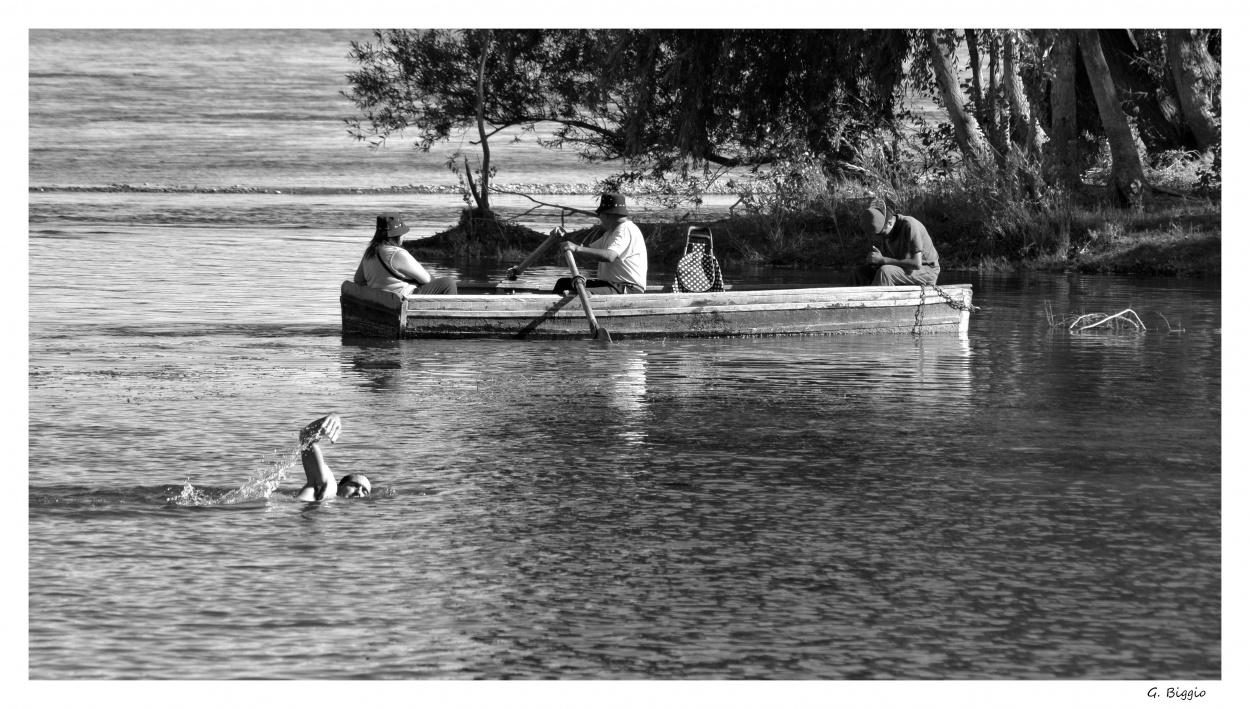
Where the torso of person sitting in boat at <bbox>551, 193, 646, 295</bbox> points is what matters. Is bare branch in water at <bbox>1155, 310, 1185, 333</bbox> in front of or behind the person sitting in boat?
behind

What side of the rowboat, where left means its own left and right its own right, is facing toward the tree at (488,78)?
left

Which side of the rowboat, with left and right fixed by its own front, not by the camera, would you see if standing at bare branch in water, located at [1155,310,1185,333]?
front

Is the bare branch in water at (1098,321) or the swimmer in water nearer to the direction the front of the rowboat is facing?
the bare branch in water

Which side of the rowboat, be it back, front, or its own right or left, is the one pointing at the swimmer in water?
right

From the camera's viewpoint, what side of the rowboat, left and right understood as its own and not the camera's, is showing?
right

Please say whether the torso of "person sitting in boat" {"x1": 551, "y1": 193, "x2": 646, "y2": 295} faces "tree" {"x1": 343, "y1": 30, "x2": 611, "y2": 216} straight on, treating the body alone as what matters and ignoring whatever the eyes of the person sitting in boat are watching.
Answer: no

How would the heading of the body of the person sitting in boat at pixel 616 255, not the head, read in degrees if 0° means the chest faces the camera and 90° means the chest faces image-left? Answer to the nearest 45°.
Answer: approximately 90°

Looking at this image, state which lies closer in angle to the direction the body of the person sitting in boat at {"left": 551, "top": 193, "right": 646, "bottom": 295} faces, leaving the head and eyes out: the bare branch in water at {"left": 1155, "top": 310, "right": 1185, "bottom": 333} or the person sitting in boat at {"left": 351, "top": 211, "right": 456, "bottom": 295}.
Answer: the person sitting in boat

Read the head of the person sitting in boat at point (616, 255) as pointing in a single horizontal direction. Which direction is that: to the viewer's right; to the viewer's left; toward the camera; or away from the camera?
to the viewer's left

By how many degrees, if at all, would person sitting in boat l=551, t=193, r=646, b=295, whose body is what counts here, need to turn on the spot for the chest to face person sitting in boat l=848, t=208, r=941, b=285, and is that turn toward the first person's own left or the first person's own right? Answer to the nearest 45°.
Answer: approximately 180°

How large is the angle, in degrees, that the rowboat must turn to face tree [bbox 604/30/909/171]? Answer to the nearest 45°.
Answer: approximately 90° to its left

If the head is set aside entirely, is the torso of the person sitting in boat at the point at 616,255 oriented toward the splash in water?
no

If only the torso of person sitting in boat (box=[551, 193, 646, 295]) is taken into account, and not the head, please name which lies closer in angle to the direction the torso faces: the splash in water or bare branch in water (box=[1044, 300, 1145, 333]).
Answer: the splash in water
